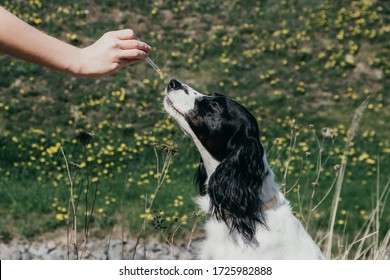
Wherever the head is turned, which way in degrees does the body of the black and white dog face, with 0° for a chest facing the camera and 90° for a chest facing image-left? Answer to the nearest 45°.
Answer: approximately 90°

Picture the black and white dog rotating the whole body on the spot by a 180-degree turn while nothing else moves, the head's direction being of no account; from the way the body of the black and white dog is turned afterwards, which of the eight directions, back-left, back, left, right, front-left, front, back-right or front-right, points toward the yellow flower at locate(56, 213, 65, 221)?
back-left

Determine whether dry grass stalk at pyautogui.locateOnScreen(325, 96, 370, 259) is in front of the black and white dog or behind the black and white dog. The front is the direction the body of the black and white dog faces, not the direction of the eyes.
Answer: behind
